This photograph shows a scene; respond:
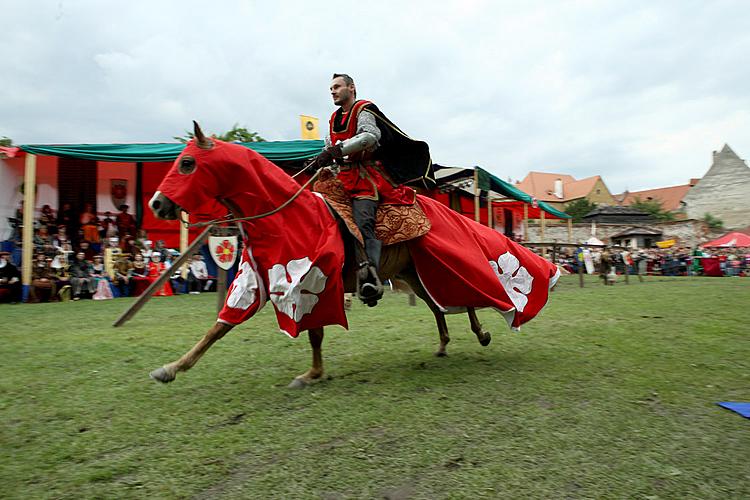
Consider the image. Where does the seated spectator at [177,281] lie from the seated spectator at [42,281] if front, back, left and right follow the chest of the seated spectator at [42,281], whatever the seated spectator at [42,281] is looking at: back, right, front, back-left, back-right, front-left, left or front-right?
left

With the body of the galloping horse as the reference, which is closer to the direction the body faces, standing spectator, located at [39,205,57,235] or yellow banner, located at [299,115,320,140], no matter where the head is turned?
the standing spectator

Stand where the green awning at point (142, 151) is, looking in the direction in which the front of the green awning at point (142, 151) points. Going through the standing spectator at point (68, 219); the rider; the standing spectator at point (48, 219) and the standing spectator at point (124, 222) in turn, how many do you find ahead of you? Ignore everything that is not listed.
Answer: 1

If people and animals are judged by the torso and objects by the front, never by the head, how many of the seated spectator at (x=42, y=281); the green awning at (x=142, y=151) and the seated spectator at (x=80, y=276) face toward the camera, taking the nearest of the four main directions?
3

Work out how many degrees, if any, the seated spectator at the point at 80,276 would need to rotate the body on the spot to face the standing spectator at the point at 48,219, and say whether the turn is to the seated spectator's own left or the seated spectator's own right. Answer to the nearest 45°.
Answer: approximately 135° to the seated spectator's own right

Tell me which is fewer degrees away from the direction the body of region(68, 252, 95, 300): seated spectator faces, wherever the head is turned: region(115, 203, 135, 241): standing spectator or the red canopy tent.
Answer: the red canopy tent

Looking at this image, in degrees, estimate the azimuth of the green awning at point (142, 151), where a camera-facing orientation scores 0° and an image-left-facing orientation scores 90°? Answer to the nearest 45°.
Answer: approximately 0°

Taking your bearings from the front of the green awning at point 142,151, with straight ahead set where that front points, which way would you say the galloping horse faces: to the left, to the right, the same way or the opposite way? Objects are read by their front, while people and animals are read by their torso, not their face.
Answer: to the right

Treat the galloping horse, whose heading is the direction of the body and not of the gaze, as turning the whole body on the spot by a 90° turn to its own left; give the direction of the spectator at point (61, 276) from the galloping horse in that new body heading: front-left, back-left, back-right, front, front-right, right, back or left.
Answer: back-right

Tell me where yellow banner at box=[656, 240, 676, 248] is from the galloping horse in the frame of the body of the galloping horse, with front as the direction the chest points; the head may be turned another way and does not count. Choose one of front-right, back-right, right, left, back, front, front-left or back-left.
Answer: back-right

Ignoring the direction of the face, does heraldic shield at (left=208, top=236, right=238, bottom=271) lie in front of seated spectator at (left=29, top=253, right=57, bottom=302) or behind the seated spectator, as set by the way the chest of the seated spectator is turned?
in front

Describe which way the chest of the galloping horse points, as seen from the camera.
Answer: to the viewer's left

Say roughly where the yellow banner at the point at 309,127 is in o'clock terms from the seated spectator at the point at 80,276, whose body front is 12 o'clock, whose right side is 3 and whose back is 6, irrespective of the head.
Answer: The yellow banner is roughly at 8 o'clock from the seated spectator.

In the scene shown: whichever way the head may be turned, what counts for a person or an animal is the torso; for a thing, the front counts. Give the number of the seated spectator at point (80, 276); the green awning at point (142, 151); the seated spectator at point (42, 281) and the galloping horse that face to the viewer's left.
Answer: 1

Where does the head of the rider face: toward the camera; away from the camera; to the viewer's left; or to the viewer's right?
to the viewer's left

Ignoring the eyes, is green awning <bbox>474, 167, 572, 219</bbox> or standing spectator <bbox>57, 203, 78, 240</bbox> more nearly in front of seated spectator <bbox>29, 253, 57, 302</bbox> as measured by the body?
the green awning

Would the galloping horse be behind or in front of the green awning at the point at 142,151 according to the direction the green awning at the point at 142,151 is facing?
in front

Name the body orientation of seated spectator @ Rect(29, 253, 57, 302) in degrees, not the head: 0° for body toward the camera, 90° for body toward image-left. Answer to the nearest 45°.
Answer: approximately 0°
